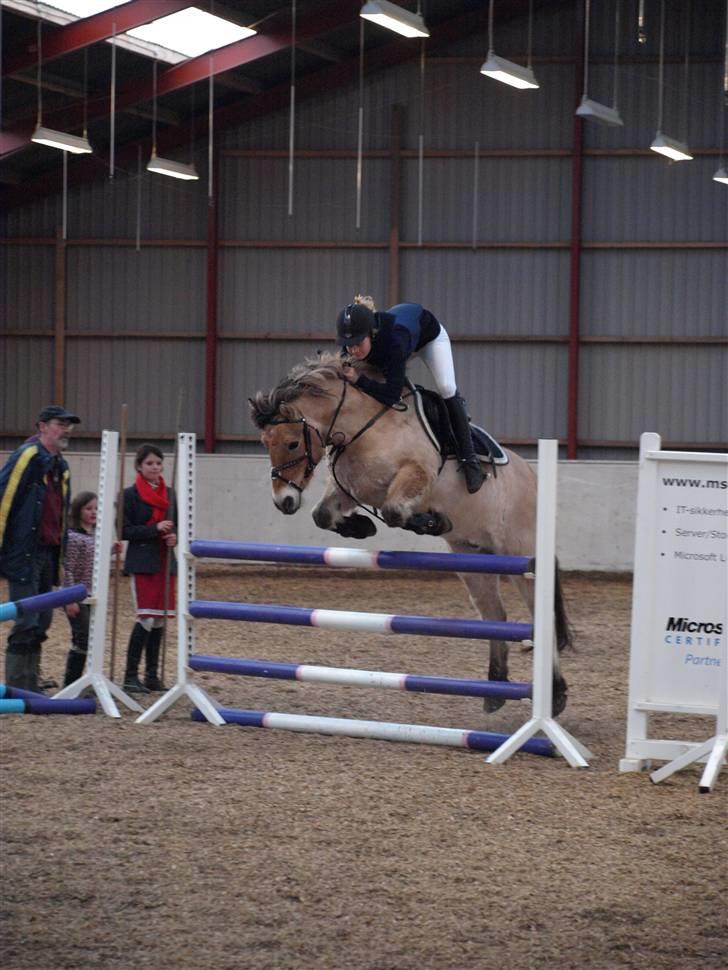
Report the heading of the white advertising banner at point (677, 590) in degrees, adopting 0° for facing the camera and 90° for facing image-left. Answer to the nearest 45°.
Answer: approximately 0°

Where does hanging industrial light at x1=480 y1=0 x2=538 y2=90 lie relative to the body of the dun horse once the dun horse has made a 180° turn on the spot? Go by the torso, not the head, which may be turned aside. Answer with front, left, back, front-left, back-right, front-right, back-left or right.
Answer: front-left

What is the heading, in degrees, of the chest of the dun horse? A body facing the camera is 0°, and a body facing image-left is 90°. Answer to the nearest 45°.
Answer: approximately 45°

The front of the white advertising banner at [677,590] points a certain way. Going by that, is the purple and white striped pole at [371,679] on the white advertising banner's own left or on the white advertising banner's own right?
on the white advertising banner's own right

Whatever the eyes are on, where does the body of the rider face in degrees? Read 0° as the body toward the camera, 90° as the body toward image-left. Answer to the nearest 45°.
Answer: approximately 45°
